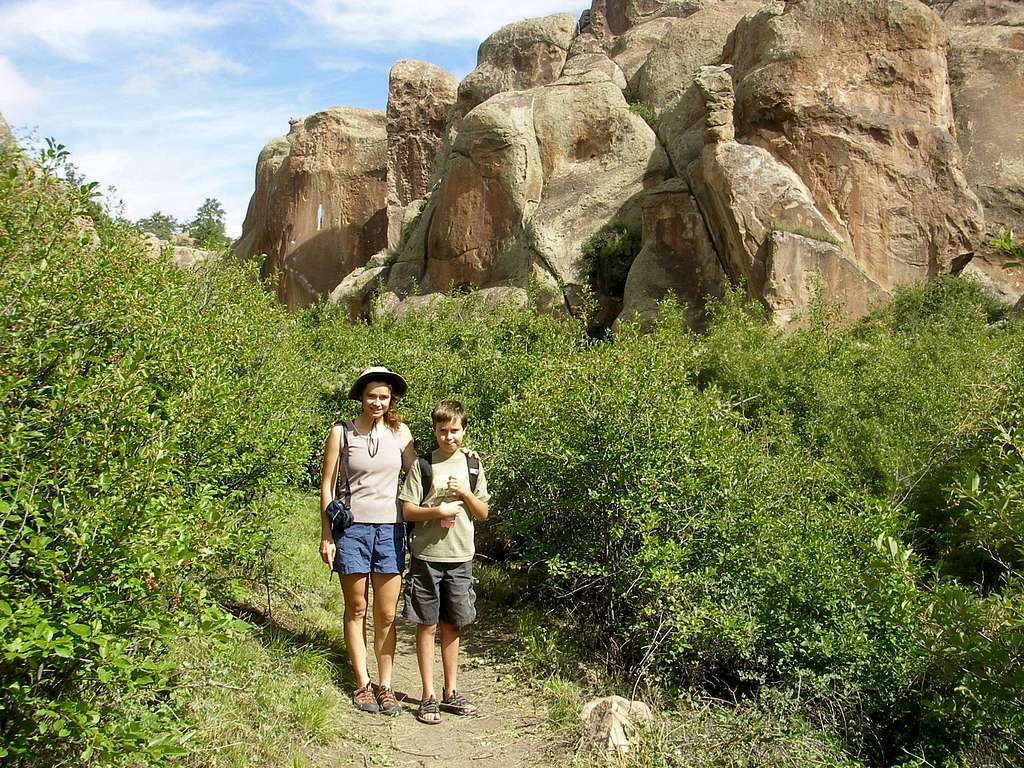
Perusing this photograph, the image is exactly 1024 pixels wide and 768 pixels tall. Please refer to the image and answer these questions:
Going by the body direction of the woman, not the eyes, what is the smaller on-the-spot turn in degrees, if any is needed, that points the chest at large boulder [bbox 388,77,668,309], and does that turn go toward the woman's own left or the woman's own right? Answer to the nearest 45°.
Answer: approximately 180°

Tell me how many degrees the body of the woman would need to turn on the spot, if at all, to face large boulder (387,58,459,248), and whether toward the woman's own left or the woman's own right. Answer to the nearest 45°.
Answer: approximately 180°

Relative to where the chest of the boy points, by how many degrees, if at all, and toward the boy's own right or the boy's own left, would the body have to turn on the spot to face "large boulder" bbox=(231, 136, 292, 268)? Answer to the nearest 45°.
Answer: approximately 180°

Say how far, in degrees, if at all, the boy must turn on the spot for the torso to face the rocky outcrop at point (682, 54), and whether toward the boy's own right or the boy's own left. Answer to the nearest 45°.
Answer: approximately 180°

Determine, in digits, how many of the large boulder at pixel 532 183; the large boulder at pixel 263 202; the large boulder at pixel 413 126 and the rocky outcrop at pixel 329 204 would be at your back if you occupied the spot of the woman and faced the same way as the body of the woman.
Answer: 4

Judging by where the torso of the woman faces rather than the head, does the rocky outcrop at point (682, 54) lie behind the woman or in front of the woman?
behind

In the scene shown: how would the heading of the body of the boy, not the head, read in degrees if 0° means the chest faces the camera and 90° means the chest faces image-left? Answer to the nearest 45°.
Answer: approximately 0°

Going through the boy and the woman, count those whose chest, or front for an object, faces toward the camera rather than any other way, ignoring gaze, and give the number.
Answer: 2

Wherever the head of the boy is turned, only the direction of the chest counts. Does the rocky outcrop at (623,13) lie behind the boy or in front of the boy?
behind

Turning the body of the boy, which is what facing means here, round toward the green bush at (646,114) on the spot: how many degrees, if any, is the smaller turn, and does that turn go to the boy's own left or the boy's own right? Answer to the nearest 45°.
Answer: approximately 180°

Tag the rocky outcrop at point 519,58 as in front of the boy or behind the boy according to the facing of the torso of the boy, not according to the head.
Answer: behind

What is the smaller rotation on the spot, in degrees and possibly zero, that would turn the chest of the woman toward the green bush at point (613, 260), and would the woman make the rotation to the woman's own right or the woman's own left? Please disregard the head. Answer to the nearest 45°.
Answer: approximately 180°
